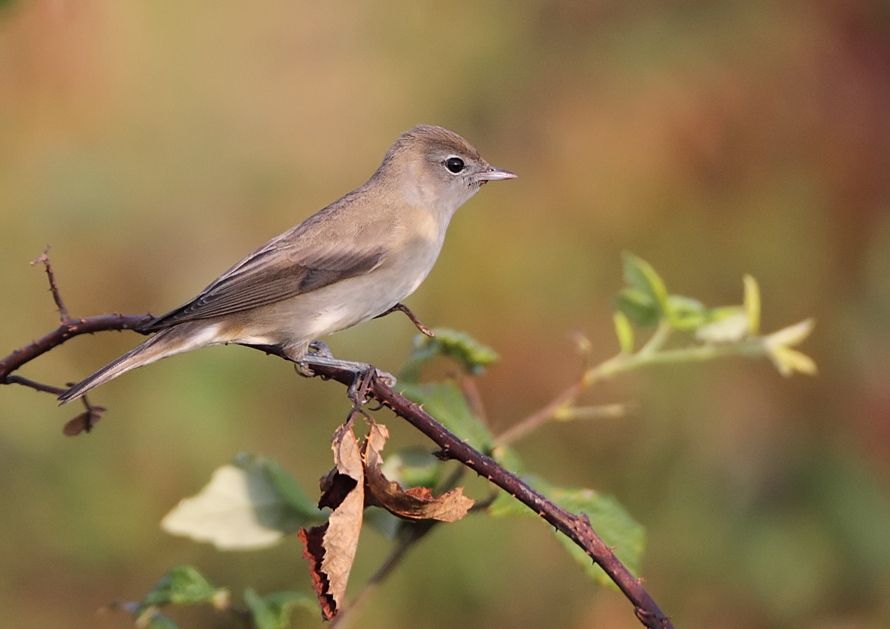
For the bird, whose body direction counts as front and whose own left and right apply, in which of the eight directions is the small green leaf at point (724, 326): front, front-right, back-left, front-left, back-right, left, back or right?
front-right

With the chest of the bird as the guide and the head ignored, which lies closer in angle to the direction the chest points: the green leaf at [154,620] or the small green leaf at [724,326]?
the small green leaf

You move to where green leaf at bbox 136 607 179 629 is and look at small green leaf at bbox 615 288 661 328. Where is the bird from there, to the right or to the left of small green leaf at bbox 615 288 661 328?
left

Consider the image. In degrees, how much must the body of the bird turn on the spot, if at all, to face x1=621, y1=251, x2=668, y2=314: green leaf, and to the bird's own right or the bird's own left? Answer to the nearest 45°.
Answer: approximately 45° to the bird's own right

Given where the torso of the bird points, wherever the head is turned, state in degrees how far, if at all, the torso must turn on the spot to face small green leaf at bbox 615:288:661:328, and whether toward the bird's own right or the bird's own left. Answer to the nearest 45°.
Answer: approximately 45° to the bird's own right

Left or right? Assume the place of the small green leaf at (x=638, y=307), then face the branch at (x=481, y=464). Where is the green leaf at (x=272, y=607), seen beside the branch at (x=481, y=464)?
right

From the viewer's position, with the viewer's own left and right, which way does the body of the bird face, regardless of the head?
facing to the right of the viewer
